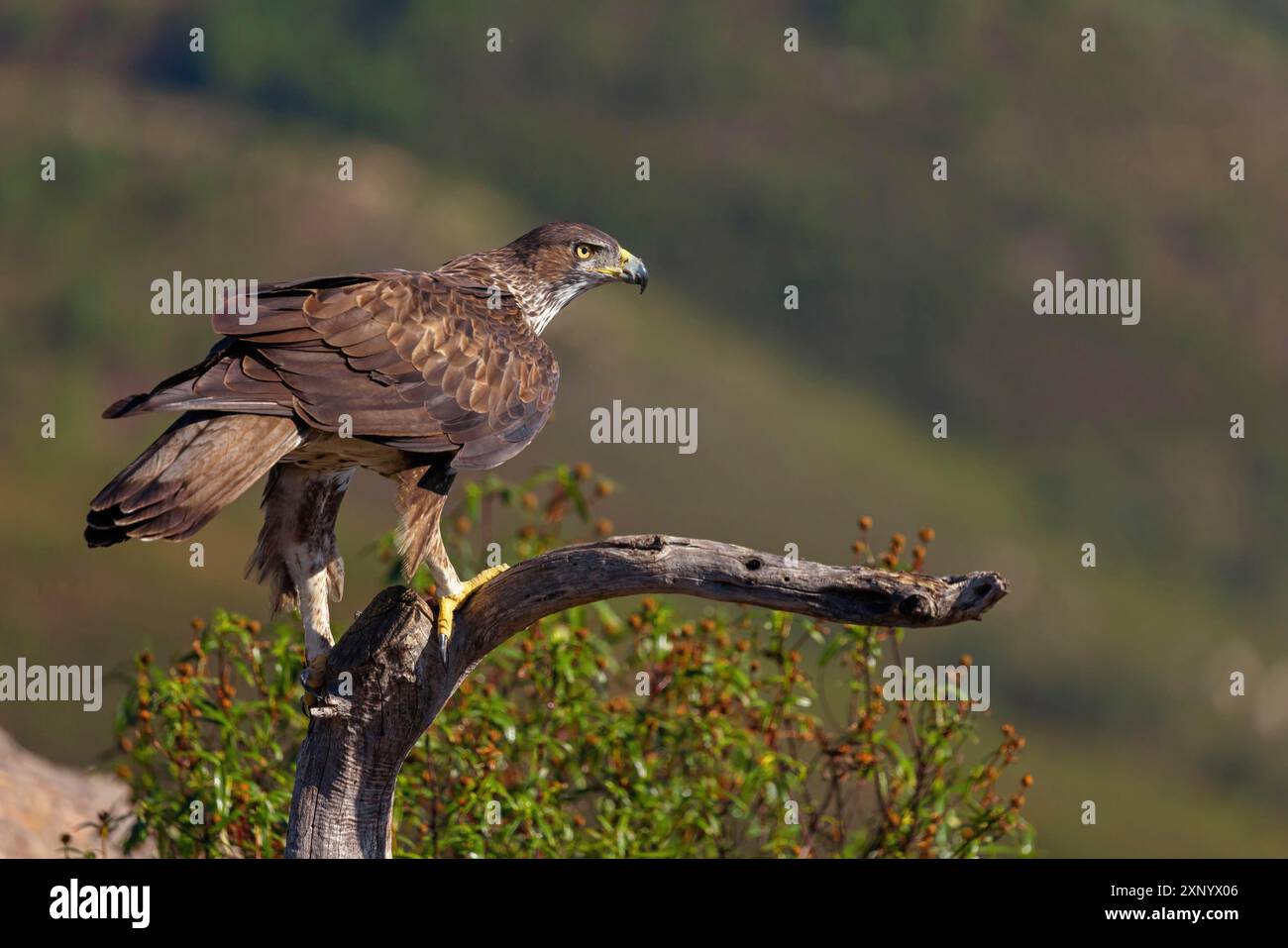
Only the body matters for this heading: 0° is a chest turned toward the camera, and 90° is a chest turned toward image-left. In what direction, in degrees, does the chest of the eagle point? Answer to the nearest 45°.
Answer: approximately 270°
